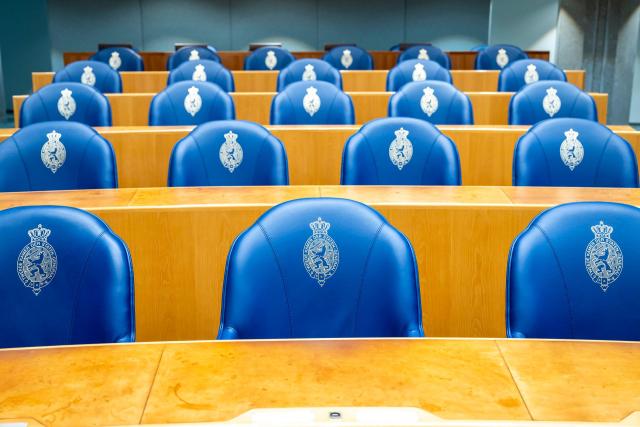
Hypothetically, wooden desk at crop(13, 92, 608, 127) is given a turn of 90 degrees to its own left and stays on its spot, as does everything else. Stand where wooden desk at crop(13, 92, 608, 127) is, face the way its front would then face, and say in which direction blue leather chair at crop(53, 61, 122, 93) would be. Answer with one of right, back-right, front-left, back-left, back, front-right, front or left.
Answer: back-left

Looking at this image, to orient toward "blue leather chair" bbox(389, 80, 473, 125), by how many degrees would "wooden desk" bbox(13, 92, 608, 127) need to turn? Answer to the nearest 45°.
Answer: approximately 45° to its left
